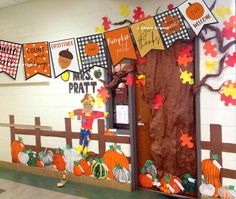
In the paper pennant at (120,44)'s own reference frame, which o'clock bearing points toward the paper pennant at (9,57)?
the paper pennant at (9,57) is roughly at 4 o'clock from the paper pennant at (120,44).

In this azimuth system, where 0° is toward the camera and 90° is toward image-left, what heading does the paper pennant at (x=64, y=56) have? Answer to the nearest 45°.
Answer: approximately 0°

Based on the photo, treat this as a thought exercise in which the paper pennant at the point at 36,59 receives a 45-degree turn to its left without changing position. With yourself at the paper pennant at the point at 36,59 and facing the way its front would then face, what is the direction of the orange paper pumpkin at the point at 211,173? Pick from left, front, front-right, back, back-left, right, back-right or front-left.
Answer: front

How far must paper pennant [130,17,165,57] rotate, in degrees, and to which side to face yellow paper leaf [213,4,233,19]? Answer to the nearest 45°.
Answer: approximately 45° to its left

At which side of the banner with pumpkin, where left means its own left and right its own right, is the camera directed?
front

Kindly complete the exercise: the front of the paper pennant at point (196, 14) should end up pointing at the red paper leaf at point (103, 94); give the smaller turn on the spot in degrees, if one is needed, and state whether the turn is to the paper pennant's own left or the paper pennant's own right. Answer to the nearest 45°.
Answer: approximately 90° to the paper pennant's own right

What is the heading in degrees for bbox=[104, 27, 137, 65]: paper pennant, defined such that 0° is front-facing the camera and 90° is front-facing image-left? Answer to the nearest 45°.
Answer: approximately 0°

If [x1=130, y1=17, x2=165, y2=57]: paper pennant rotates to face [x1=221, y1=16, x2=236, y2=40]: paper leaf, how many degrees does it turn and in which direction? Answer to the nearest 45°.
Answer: approximately 45° to its left

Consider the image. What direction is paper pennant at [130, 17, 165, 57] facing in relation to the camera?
toward the camera

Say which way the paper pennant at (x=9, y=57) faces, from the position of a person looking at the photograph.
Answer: facing the viewer
